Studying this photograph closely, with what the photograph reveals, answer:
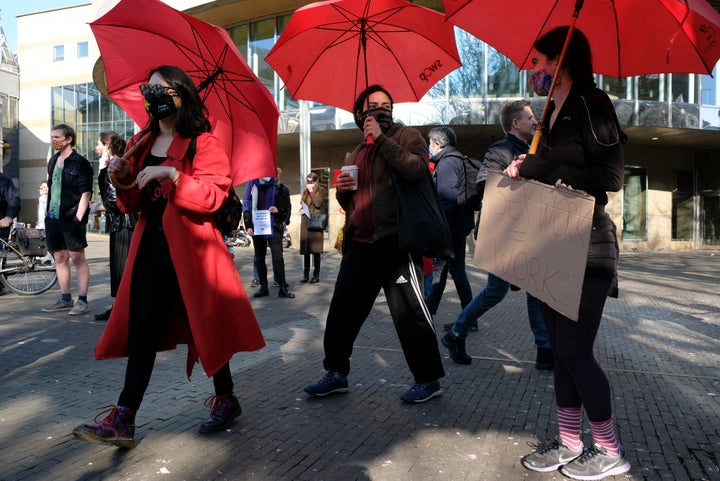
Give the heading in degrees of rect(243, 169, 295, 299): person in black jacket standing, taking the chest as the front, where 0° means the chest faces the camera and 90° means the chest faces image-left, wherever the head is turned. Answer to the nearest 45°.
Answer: approximately 0°

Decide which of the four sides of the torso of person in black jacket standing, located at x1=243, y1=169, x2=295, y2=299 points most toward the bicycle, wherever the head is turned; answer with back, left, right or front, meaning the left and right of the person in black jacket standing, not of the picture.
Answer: right

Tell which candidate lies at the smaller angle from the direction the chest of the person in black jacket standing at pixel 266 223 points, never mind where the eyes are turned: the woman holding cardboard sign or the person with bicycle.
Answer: the woman holding cardboard sign

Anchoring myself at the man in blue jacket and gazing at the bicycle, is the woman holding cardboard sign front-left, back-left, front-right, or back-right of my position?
back-left

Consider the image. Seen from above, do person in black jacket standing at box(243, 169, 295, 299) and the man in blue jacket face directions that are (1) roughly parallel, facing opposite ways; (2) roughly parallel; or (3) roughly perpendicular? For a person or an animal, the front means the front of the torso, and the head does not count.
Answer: roughly perpendicular
